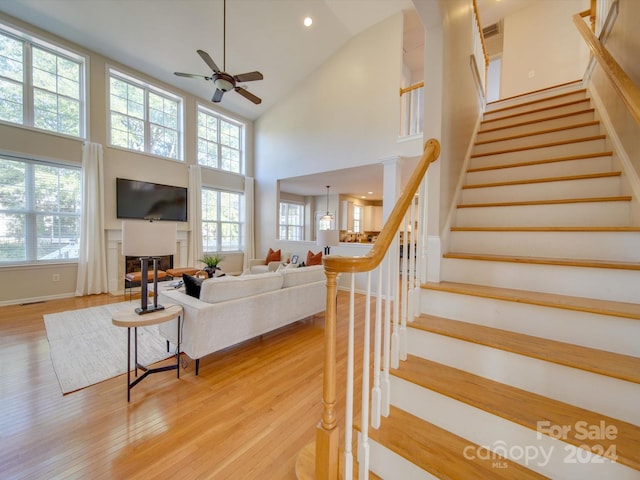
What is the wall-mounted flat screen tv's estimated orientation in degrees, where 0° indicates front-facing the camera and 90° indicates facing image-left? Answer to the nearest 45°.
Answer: approximately 315°

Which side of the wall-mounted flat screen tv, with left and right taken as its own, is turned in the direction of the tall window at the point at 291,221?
left

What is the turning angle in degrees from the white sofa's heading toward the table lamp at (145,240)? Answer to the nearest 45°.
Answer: approximately 90° to its left

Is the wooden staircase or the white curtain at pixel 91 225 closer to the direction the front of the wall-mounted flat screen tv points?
the wooden staircase

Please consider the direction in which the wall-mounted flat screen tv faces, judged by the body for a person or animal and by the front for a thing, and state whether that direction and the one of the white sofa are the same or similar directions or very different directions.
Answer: very different directions

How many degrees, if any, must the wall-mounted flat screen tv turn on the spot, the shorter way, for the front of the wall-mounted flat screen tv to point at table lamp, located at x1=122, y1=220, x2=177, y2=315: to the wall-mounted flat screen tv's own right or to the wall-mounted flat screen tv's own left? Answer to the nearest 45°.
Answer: approximately 45° to the wall-mounted flat screen tv's own right

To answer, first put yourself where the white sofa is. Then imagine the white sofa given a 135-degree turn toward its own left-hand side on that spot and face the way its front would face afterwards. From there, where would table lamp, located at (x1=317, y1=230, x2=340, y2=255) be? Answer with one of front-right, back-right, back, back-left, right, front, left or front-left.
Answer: back-left

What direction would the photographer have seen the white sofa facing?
facing away from the viewer and to the left of the viewer

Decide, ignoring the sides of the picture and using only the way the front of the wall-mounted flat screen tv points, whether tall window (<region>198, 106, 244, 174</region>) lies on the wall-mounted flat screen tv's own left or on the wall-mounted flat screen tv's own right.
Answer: on the wall-mounted flat screen tv's own left
